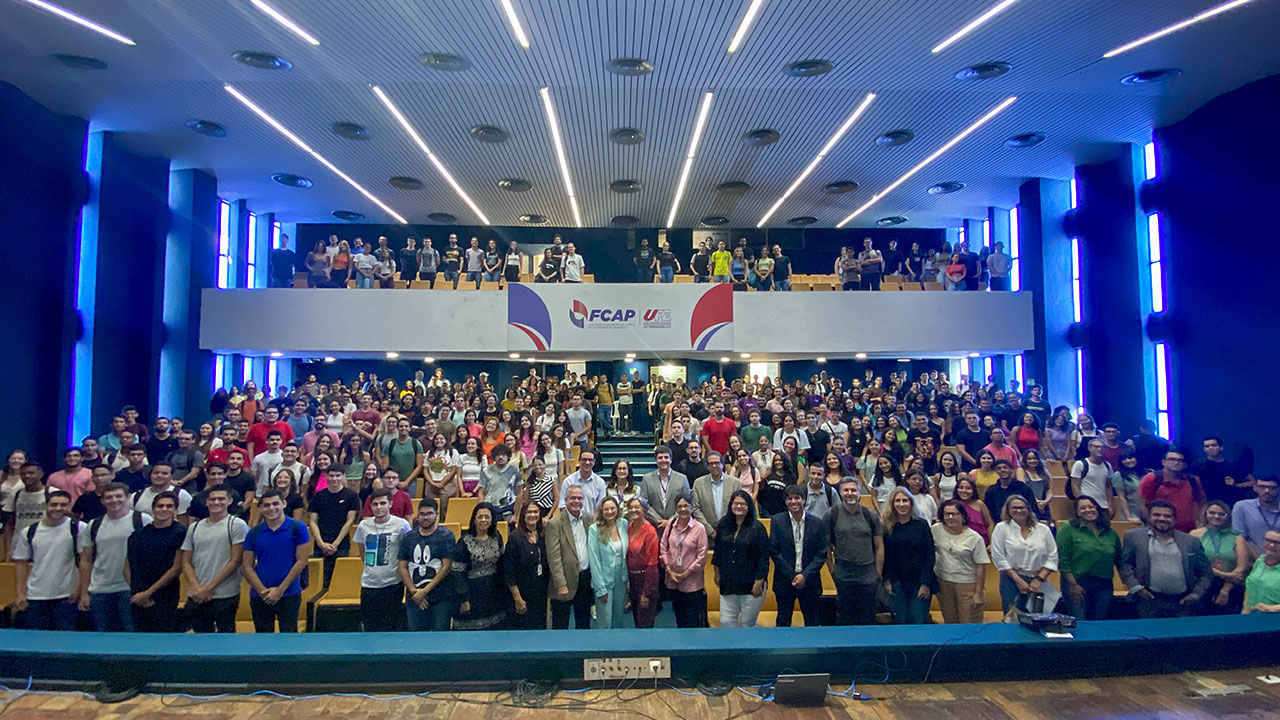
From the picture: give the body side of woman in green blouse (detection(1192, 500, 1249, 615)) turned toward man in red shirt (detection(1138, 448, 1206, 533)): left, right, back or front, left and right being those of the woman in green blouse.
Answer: back

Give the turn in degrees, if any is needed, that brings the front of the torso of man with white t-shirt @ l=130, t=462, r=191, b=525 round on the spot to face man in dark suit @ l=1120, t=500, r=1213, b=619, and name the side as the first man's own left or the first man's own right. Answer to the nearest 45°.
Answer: approximately 45° to the first man's own left

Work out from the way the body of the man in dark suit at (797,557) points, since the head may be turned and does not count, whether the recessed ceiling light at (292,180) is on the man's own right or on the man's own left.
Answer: on the man's own right

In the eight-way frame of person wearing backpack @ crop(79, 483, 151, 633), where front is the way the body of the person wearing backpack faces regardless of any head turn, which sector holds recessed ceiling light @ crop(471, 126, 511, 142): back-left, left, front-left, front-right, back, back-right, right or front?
back-left
